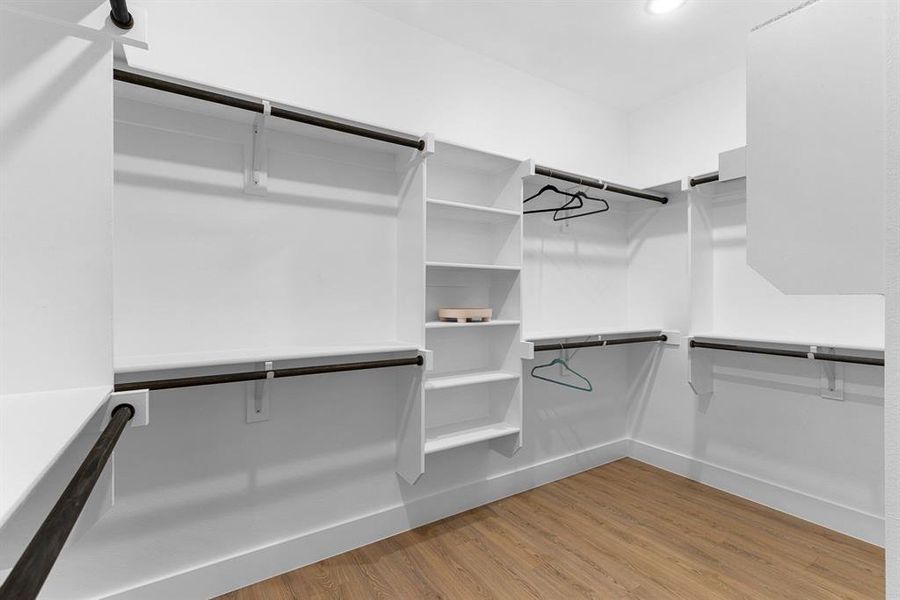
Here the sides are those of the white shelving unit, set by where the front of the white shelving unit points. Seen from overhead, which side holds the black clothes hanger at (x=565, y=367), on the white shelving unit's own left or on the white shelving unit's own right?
on the white shelving unit's own left

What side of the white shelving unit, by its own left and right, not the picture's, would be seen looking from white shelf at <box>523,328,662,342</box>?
left

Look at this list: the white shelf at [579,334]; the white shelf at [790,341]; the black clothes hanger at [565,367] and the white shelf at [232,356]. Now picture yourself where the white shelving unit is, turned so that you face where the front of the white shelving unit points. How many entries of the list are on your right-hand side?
1

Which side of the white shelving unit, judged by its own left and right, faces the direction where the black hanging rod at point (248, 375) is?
right

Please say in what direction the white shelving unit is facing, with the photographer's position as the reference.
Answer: facing the viewer and to the right of the viewer

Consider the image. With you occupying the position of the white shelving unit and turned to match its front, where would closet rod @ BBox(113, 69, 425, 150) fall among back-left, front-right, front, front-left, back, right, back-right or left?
right

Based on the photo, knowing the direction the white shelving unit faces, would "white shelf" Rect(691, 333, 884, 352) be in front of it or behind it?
in front

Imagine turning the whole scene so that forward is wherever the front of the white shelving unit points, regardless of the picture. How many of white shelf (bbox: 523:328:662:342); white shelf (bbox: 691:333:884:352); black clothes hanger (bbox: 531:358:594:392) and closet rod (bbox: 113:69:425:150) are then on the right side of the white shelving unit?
1

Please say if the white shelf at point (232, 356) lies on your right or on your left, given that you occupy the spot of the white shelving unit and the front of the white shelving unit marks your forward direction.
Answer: on your right

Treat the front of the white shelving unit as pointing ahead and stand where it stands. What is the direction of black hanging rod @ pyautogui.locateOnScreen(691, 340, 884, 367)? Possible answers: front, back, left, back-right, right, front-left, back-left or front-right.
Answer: front-left

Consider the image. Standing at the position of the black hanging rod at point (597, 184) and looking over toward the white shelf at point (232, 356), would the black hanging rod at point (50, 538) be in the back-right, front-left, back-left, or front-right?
front-left

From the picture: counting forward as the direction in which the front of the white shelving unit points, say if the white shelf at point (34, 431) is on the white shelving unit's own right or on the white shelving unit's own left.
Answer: on the white shelving unit's own right
